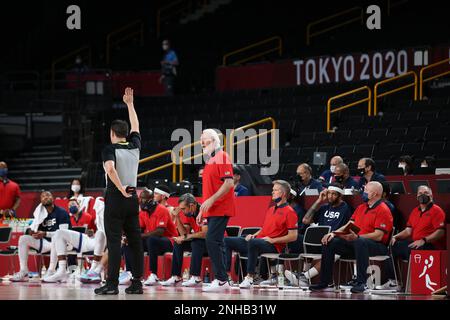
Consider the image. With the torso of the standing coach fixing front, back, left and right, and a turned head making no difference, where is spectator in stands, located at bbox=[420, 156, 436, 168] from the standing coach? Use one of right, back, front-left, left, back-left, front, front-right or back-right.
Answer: back-right

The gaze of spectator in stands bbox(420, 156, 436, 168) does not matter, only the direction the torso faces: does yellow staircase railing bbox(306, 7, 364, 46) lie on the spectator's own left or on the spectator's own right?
on the spectator's own right

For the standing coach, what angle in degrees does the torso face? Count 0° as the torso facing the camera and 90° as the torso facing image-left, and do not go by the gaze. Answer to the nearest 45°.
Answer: approximately 90°

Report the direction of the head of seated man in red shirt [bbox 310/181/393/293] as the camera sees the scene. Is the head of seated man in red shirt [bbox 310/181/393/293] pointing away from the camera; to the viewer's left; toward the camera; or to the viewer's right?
to the viewer's left

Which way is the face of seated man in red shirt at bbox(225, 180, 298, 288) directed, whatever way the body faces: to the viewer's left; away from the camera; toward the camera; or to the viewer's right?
to the viewer's left

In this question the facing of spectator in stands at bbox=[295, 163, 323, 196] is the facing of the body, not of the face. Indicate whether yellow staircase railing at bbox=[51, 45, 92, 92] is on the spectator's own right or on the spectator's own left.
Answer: on the spectator's own right
